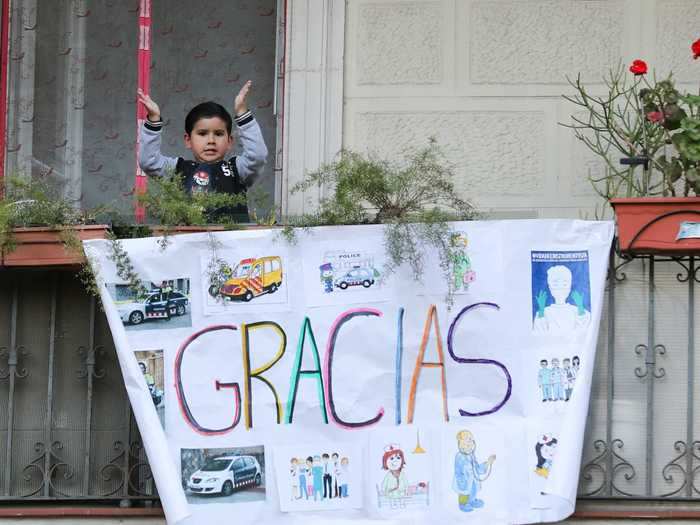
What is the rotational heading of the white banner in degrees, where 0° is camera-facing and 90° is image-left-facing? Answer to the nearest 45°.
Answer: approximately 0°

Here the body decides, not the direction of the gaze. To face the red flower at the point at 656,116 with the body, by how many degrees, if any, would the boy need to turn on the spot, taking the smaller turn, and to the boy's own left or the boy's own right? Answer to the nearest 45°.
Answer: approximately 90° to the boy's own left

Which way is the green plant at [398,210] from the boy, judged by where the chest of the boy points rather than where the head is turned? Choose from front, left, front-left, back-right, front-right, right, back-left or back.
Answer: front-left

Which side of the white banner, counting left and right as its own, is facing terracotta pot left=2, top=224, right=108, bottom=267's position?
right

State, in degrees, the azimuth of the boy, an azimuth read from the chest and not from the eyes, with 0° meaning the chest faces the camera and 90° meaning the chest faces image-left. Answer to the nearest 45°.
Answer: approximately 0°

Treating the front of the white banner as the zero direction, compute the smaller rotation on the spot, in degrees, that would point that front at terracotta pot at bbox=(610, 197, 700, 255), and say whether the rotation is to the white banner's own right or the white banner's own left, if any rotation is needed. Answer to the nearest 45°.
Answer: approximately 90° to the white banner's own left

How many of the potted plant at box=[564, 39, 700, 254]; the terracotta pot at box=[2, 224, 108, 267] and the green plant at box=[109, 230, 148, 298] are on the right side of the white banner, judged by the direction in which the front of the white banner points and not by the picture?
2

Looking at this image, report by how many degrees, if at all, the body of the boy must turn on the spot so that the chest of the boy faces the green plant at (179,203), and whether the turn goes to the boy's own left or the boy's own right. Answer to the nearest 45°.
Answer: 0° — they already face it

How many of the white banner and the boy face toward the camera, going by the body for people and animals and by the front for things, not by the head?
2
